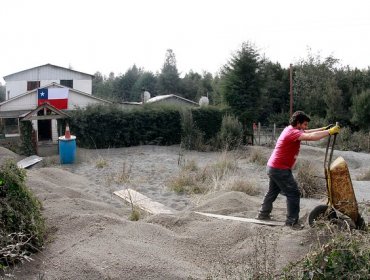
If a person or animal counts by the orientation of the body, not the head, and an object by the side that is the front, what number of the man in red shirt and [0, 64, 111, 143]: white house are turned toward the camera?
1

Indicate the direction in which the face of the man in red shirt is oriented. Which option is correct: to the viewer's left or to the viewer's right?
to the viewer's right

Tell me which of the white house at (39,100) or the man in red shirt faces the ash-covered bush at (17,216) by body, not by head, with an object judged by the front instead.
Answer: the white house

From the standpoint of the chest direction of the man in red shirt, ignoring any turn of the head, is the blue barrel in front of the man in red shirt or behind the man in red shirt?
behind

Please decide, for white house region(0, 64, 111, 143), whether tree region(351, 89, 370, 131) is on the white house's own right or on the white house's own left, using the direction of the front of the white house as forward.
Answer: on the white house's own left

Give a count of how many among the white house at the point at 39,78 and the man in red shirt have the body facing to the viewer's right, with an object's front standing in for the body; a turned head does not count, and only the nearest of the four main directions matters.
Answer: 1

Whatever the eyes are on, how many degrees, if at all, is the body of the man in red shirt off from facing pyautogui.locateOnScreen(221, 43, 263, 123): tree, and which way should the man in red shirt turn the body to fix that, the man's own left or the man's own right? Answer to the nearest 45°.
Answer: approximately 90° to the man's own left

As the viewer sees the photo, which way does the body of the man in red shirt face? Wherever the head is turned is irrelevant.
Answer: to the viewer's right
